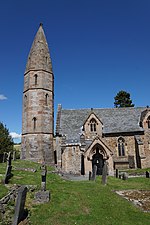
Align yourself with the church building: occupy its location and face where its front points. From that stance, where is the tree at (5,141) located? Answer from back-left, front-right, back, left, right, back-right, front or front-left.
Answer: back-right

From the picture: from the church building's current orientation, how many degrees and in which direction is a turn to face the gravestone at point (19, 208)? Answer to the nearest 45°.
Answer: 0° — it already faces it

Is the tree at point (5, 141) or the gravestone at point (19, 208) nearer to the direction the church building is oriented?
the gravestone

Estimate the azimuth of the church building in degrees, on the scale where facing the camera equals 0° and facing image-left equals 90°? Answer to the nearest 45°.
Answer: approximately 0°
